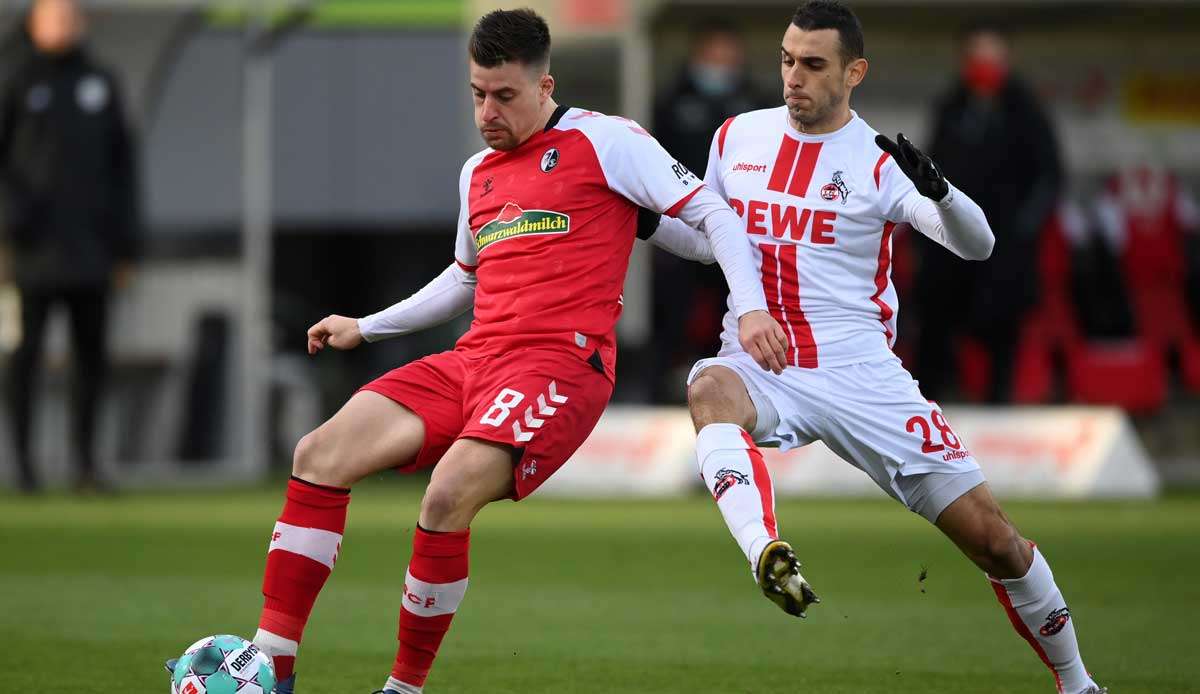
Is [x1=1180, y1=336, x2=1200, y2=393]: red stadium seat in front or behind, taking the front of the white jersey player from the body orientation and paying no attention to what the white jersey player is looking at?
behind

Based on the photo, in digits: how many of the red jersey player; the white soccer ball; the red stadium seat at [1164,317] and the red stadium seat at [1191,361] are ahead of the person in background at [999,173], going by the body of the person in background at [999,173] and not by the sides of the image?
2

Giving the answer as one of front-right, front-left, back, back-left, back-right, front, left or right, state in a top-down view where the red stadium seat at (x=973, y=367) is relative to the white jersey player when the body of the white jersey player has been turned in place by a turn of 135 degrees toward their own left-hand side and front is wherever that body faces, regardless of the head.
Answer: left

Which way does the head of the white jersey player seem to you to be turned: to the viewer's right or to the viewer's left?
to the viewer's left

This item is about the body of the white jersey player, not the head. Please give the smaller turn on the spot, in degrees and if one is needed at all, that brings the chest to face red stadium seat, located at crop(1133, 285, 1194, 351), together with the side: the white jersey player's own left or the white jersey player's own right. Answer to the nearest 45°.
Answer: approximately 135° to the white jersey player's own right

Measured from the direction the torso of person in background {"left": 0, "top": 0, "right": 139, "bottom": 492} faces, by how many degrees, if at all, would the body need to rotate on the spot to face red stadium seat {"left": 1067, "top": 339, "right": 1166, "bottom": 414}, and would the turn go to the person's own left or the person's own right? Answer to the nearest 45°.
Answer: approximately 90° to the person's own left

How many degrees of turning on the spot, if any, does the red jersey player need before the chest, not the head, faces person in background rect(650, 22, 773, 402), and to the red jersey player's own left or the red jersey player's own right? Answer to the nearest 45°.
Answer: approximately 135° to the red jersey player's own right

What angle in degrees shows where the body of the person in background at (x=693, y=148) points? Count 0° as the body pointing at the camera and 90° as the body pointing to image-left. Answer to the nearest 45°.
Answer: approximately 0°

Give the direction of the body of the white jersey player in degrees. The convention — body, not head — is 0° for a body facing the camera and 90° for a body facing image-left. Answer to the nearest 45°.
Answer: approximately 45°

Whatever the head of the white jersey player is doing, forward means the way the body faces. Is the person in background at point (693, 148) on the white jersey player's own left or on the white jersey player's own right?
on the white jersey player's own right
